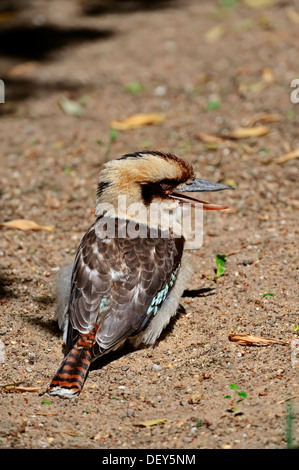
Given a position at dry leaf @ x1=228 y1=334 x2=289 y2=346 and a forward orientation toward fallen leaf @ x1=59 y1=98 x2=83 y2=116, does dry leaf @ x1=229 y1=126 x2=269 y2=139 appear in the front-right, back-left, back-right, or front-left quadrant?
front-right

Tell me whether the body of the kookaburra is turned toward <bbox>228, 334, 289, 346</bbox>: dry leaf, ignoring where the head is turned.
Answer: no

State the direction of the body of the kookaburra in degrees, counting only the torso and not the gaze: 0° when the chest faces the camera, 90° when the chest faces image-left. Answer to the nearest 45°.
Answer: approximately 225°

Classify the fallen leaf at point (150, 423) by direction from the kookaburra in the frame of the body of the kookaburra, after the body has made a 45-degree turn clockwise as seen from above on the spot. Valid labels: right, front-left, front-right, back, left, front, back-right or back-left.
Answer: right

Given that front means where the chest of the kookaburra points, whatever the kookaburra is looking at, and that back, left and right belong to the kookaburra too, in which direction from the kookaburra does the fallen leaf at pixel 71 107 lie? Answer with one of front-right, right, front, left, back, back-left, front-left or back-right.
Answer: front-left

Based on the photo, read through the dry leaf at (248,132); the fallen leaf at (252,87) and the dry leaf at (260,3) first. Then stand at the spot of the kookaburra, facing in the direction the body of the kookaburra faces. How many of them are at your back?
0

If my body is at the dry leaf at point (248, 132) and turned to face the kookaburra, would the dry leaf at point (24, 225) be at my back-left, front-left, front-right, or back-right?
front-right

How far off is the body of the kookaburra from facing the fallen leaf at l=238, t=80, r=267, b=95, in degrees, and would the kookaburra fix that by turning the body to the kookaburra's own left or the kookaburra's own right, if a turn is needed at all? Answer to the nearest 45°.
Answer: approximately 45° to the kookaburra's own left

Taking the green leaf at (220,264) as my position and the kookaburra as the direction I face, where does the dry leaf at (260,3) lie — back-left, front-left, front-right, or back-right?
back-right

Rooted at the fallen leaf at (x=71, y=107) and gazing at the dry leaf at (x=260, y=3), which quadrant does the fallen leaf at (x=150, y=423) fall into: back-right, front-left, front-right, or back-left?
back-right

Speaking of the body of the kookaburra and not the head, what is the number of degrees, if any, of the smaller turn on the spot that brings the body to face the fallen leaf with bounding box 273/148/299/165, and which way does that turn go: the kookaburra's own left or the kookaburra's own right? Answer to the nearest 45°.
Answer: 0° — it already faces it

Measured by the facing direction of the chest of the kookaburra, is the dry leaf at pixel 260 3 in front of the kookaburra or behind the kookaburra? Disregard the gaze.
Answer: in front

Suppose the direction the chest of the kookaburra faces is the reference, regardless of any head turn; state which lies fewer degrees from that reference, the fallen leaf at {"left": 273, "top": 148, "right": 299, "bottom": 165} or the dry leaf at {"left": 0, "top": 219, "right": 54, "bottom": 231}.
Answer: the fallen leaf

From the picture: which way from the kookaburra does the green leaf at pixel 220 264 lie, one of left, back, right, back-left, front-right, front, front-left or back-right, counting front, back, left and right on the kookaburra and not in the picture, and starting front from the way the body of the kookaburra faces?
front

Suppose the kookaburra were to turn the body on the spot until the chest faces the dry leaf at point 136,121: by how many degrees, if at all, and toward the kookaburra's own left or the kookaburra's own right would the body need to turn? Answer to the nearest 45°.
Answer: approximately 45° to the kookaburra's own left

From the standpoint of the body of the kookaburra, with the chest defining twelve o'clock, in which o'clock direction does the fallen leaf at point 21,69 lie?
The fallen leaf is roughly at 10 o'clock from the kookaburra.
